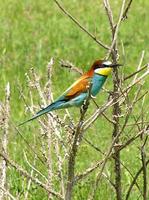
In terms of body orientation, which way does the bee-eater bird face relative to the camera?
to the viewer's right
